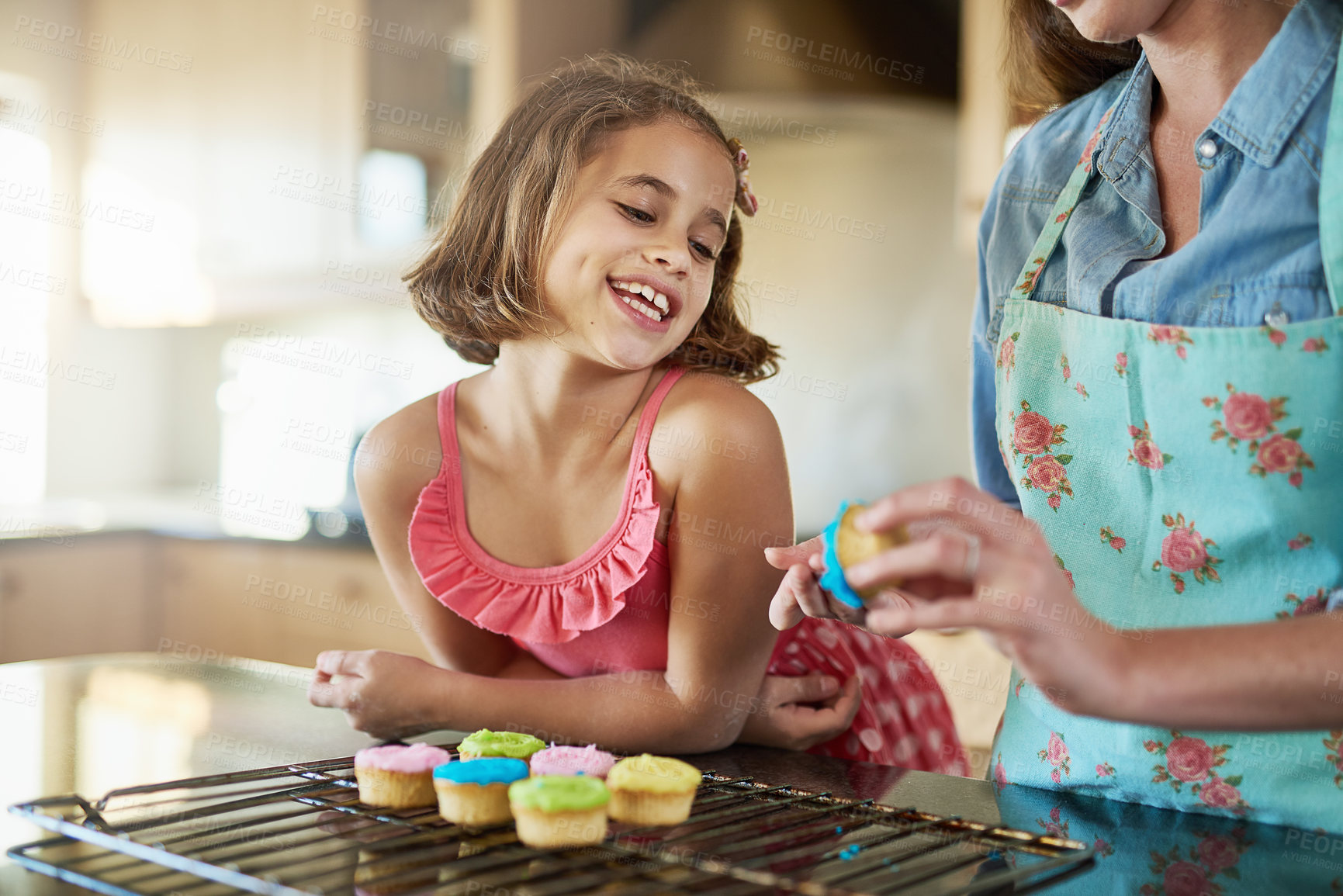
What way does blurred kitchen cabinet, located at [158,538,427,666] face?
toward the camera

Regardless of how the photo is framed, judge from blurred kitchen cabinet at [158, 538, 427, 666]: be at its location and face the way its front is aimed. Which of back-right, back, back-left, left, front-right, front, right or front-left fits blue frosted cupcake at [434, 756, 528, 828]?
front

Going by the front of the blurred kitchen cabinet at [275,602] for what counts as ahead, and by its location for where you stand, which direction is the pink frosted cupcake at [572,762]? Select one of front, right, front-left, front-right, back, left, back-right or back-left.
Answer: front

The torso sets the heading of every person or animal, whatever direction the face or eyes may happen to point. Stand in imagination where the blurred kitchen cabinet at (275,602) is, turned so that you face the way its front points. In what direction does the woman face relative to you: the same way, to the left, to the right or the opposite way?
to the right

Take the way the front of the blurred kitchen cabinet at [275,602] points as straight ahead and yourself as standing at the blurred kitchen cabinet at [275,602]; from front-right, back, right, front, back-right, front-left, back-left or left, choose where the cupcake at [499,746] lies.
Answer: front

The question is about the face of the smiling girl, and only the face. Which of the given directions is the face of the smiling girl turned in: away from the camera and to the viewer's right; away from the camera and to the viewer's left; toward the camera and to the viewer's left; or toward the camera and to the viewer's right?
toward the camera and to the viewer's right

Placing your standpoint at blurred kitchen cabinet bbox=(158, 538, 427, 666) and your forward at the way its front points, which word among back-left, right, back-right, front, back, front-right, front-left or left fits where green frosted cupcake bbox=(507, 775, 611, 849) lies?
front

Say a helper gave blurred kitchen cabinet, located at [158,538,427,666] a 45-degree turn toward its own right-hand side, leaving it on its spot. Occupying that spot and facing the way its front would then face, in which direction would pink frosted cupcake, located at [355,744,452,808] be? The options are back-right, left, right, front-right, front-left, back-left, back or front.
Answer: front-left

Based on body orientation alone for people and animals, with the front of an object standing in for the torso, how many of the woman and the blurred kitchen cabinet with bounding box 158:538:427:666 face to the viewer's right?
0

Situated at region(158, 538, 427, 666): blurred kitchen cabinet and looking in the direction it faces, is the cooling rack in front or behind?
in front

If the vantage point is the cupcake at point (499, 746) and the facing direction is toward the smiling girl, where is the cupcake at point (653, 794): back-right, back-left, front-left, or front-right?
back-right

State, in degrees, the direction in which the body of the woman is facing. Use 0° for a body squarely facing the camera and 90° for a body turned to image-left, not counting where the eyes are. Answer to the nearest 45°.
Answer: approximately 45°
